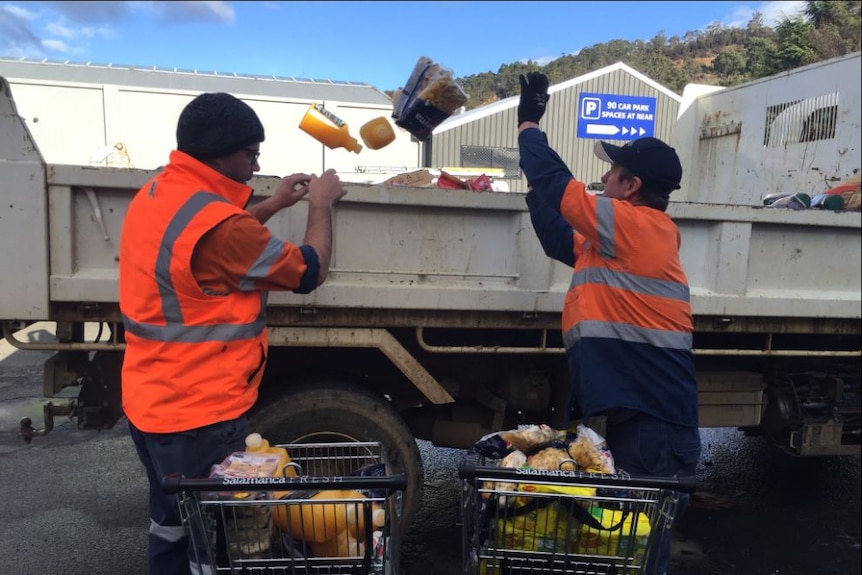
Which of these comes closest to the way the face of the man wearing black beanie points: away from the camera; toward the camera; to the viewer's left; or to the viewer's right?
to the viewer's right

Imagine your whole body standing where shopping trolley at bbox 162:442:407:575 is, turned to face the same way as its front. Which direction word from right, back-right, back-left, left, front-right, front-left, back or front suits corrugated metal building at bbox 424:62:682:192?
front-right

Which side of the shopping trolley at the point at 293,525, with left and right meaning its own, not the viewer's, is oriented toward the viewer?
back

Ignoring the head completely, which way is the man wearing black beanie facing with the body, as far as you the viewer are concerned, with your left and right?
facing away from the viewer and to the right of the viewer

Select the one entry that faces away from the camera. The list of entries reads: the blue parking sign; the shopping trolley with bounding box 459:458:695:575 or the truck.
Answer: the shopping trolley

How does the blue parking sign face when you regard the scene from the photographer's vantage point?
facing the viewer

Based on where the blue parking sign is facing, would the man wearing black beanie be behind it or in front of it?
in front

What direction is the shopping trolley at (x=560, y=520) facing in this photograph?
away from the camera

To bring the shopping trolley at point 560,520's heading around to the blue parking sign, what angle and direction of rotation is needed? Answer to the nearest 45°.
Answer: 0° — it already faces it

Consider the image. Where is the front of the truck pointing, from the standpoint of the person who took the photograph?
facing to the right of the viewer

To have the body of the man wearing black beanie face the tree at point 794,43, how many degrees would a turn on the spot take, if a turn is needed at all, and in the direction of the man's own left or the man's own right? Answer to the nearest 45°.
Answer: approximately 45° to the man's own right

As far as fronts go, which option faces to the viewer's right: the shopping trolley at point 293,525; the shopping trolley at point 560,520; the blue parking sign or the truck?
the truck

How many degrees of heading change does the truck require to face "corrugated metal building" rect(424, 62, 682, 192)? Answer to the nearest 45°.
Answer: approximately 45° to its left
